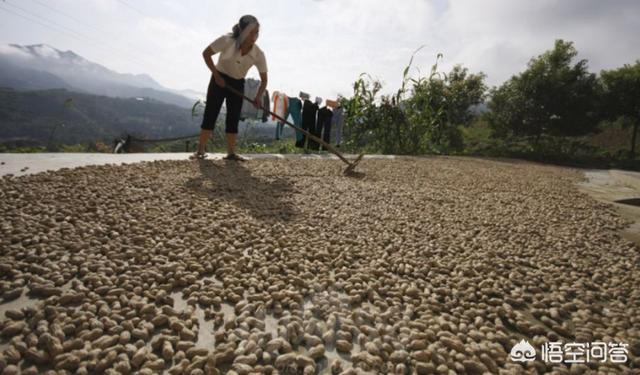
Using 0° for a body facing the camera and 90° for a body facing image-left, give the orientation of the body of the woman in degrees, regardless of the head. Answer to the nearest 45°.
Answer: approximately 315°

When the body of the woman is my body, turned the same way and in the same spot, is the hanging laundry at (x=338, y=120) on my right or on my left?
on my left

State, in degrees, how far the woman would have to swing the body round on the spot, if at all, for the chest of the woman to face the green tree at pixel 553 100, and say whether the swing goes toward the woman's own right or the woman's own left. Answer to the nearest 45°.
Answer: approximately 90° to the woman's own left

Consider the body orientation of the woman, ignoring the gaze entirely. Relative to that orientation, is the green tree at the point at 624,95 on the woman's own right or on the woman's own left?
on the woman's own left

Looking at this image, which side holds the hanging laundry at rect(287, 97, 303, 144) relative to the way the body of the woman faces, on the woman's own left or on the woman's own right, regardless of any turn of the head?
on the woman's own left

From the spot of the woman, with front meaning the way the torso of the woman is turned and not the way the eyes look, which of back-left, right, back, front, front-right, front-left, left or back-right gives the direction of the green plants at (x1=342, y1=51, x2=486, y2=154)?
left

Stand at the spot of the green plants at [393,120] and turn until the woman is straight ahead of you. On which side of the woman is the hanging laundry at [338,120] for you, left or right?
right

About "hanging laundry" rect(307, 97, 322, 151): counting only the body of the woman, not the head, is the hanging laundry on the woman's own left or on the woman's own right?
on the woman's own left

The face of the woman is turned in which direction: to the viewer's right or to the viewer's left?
to the viewer's right

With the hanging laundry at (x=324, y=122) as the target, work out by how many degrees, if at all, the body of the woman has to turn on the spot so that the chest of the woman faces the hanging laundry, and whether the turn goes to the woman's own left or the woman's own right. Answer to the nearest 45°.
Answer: approximately 90° to the woman's own left
